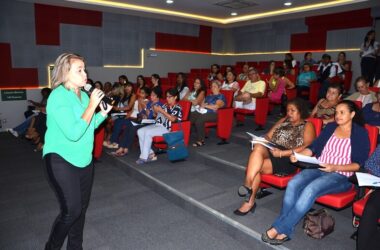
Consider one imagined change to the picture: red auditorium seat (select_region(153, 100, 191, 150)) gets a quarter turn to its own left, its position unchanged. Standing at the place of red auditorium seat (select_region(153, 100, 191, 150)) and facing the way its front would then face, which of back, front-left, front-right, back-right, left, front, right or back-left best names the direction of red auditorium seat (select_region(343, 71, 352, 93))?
left

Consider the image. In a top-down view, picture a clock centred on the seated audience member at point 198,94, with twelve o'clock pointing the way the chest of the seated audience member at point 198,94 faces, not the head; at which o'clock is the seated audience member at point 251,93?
the seated audience member at point 251,93 is roughly at 7 o'clock from the seated audience member at point 198,94.

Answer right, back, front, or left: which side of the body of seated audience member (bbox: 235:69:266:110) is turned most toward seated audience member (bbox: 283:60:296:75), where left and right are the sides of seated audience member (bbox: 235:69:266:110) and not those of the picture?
back

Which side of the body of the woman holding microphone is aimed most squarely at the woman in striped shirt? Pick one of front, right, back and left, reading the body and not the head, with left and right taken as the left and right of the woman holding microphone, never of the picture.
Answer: front

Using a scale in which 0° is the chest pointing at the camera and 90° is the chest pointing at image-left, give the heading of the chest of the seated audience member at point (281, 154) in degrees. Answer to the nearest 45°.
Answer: approximately 45°

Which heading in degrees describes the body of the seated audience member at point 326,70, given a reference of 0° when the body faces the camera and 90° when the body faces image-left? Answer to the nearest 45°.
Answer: approximately 45°

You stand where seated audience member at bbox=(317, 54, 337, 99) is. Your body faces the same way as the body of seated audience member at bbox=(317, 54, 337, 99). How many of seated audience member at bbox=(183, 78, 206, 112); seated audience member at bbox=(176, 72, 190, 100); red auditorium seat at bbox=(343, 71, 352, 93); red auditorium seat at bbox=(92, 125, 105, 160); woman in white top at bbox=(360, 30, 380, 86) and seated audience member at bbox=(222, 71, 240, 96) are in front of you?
4

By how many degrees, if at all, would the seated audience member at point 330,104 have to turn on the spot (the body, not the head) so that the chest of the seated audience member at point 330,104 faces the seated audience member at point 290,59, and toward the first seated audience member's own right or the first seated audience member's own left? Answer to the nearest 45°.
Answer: approximately 135° to the first seated audience member's own right

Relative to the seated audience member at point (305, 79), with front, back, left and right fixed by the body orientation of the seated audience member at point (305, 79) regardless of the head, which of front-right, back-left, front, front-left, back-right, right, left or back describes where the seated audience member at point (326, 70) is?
back

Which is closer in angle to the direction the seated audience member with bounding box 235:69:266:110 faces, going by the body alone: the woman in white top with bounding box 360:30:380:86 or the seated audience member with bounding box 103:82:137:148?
the seated audience member

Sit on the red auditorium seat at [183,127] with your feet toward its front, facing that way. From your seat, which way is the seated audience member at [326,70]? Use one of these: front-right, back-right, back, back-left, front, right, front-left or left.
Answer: back

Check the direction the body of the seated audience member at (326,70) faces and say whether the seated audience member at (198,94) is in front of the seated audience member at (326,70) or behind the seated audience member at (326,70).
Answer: in front

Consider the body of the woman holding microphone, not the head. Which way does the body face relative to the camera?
to the viewer's right

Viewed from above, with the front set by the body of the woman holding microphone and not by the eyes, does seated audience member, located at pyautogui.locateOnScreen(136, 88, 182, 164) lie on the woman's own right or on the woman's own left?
on the woman's own left

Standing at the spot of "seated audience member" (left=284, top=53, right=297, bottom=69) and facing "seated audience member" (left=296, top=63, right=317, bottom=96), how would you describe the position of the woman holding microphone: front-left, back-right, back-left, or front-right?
front-right

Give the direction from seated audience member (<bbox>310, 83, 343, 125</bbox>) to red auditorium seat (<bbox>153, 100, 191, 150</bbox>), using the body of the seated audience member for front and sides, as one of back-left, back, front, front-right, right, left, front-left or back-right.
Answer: front-right

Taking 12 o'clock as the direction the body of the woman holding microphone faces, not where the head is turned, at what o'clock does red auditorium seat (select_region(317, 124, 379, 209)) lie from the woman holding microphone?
The red auditorium seat is roughly at 12 o'clock from the woman holding microphone.

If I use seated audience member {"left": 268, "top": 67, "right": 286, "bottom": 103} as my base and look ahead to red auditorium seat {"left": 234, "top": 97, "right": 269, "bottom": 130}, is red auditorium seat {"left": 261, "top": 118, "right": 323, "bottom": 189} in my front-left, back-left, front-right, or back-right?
front-left

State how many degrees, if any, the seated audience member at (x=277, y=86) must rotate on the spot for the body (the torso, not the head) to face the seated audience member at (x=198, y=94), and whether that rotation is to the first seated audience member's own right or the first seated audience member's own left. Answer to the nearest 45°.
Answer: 0° — they already face them

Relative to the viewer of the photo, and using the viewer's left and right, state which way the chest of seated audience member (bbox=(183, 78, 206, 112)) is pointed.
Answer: facing the viewer and to the left of the viewer
